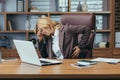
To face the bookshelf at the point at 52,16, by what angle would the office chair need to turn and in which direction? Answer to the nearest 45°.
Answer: approximately 135° to its right

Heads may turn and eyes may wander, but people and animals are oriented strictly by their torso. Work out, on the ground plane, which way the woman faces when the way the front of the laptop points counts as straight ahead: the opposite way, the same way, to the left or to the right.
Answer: the opposite way

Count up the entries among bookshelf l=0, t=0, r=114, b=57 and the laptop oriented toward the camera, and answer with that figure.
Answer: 1

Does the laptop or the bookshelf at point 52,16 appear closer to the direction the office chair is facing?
the laptop

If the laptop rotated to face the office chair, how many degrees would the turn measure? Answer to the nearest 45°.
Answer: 0° — it already faces it

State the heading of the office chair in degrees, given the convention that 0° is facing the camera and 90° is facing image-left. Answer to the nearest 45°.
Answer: approximately 45°

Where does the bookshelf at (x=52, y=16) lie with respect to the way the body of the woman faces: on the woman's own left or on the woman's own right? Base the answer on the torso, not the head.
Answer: on the woman's own right
